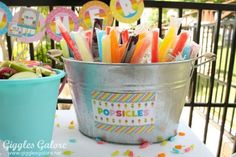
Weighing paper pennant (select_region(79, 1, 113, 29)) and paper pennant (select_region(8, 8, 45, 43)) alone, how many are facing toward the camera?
2

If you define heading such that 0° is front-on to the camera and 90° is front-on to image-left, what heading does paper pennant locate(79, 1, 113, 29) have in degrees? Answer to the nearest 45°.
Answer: approximately 0°

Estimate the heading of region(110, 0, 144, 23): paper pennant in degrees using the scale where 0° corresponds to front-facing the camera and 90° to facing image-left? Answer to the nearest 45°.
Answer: approximately 0°
